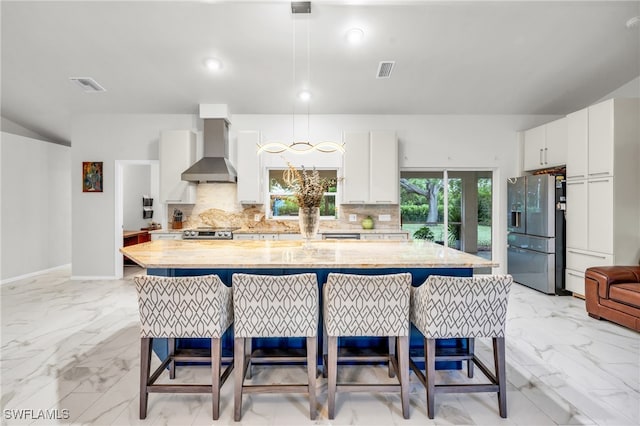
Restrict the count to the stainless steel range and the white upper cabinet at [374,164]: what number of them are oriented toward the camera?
2

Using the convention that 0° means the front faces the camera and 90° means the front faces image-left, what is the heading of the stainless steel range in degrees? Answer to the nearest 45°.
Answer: approximately 0°

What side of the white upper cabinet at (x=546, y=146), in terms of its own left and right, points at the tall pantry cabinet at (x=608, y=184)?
left

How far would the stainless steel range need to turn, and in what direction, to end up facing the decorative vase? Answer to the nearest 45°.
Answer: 0° — it already faces it

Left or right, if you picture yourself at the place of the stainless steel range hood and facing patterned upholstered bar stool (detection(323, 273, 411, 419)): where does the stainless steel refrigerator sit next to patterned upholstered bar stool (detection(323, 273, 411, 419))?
left

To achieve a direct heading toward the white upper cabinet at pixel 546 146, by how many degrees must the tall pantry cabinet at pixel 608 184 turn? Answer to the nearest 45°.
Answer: approximately 90° to its right

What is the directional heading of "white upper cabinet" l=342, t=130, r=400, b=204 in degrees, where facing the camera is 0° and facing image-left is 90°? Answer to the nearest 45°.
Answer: approximately 0°

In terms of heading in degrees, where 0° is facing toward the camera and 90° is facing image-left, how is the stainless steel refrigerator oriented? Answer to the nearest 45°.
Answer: approximately 45°
